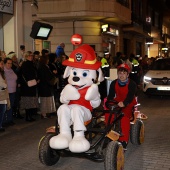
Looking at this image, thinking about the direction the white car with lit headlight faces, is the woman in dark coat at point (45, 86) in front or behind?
in front

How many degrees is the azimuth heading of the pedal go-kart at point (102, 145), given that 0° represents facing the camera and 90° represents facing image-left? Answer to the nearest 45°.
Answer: approximately 45°

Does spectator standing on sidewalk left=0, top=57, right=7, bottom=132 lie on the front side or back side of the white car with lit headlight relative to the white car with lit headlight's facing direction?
on the front side

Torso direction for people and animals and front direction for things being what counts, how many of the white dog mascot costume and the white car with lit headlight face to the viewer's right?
0

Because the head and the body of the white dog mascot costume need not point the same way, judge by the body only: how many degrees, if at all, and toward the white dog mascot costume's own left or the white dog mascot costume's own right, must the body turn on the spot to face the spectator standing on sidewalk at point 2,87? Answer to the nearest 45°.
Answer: approximately 90° to the white dog mascot costume's own right

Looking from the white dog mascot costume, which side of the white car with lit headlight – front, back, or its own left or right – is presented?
front

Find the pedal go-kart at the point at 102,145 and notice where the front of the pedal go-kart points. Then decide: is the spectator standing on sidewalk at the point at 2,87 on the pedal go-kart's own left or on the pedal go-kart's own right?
on the pedal go-kart's own right

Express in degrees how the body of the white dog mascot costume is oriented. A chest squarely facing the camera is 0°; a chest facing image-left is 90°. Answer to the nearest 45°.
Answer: approximately 45°

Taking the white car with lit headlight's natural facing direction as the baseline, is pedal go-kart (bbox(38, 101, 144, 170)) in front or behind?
in front

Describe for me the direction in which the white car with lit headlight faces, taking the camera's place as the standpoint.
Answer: facing the viewer

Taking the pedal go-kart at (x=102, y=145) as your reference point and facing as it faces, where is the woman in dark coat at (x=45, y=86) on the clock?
The woman in dark coat is roughly at 4 o'clock from the pedal go-kart.
